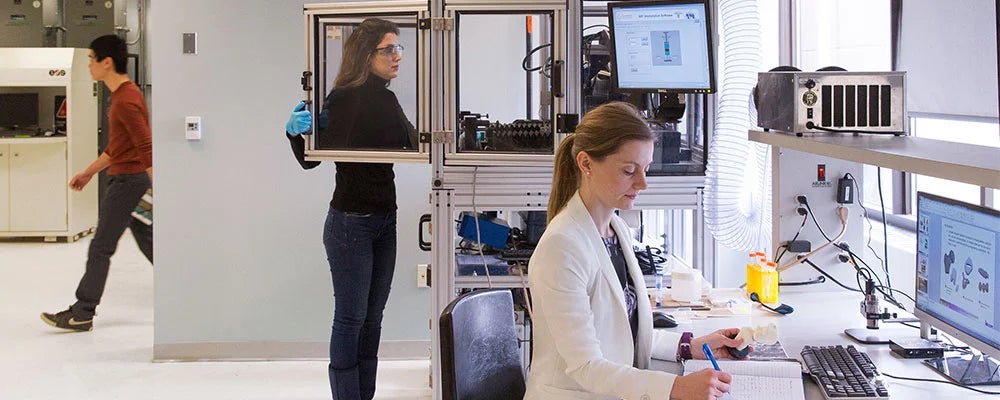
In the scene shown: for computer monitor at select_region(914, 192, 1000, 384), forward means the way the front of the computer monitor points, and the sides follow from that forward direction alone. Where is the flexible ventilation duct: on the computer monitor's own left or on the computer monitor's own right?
on the computer monitor's own right

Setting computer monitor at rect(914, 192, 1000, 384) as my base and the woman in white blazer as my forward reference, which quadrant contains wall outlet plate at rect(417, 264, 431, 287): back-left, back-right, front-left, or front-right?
front-right

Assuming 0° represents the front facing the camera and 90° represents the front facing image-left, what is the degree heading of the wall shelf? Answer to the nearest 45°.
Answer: approximately 45°

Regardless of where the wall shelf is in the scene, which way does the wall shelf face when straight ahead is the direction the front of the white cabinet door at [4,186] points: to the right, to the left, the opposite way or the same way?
to the right

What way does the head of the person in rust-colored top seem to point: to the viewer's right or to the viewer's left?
to the viewer's left

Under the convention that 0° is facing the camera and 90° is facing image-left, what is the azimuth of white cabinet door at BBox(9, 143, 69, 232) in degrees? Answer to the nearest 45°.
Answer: approximately 0°

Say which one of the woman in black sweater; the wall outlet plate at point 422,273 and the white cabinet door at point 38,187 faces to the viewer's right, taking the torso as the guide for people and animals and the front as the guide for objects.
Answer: the woman in black sweater

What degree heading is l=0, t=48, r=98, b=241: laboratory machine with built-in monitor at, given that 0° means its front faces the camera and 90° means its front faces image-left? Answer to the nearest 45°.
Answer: approximately 0°

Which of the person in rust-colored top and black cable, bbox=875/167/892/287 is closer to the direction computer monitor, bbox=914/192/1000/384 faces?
the person in rust-colored top

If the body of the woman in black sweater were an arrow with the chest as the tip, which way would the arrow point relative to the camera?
to the viewer's right

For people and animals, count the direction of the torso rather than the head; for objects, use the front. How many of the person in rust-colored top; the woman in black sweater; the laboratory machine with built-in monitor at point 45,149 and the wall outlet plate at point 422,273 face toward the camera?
2

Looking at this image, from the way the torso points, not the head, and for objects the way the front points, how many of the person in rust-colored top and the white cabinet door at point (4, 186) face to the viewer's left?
1

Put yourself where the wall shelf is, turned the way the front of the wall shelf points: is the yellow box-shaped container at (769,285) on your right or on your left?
on your right

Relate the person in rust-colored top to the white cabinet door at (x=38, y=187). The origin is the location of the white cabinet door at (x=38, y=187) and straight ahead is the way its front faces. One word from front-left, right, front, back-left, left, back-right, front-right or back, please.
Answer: front

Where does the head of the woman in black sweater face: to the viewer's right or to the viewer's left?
to the viewer's right

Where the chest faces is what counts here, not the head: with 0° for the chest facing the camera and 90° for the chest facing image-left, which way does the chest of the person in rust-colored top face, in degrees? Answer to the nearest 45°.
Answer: approximately 90°

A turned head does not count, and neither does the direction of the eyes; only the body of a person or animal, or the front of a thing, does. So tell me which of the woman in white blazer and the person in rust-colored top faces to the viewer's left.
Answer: the person in rust-colored top

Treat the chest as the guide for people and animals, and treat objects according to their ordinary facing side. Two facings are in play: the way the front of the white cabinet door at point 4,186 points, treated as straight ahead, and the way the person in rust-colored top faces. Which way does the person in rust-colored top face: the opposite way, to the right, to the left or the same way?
to the right
